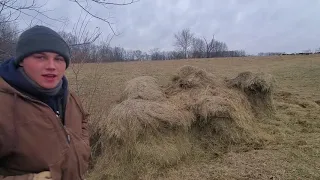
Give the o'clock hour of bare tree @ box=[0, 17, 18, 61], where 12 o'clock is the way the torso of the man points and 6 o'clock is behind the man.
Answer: The bare tree is roughly at 7 o'clock from the man.

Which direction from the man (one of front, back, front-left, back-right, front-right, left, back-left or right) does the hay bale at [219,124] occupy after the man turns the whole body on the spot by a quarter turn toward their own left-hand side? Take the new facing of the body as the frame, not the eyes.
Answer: front

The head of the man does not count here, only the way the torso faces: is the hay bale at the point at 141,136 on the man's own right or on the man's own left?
on the man's own left

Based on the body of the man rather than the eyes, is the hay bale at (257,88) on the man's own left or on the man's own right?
on the man's own left

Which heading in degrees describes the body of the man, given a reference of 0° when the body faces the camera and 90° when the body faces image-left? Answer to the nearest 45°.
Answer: approximately 315°

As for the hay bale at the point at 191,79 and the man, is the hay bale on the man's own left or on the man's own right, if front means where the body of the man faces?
on the man's own left
